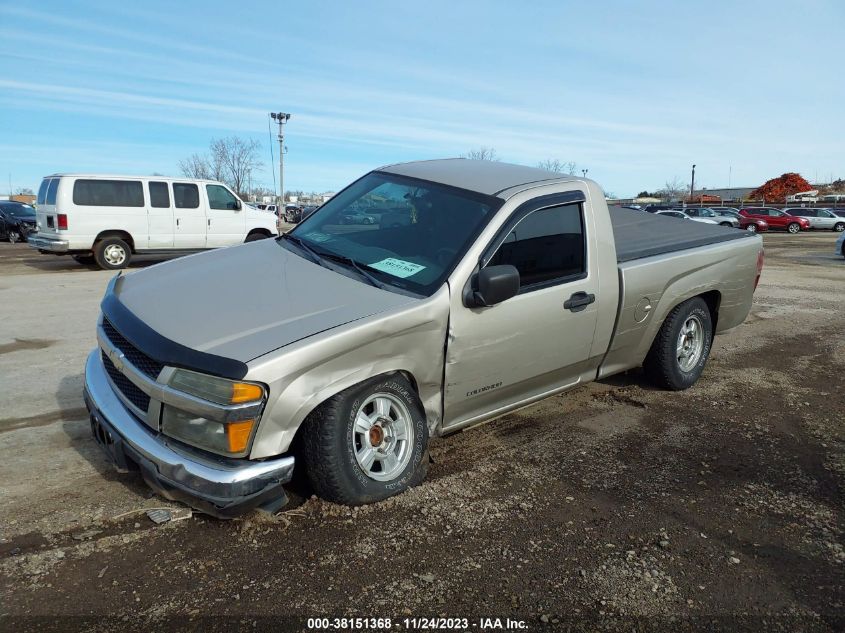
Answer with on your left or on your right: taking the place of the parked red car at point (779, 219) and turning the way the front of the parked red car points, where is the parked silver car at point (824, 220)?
on your left

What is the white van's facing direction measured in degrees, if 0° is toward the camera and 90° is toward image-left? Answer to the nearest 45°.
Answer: approximately 225°

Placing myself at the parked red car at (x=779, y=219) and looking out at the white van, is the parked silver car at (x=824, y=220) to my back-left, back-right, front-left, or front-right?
back-left

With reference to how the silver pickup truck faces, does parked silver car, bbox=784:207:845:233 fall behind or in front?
behind

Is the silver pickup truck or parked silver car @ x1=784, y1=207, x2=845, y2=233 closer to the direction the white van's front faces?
the parked silver car

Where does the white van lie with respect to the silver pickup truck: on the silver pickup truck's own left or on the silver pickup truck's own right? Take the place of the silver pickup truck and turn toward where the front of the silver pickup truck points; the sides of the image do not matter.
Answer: on the silver pickup truck's own right

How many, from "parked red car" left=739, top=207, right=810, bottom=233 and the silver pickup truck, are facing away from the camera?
0

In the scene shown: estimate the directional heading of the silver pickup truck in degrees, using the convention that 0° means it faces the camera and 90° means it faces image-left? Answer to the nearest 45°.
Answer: approximately 45°
